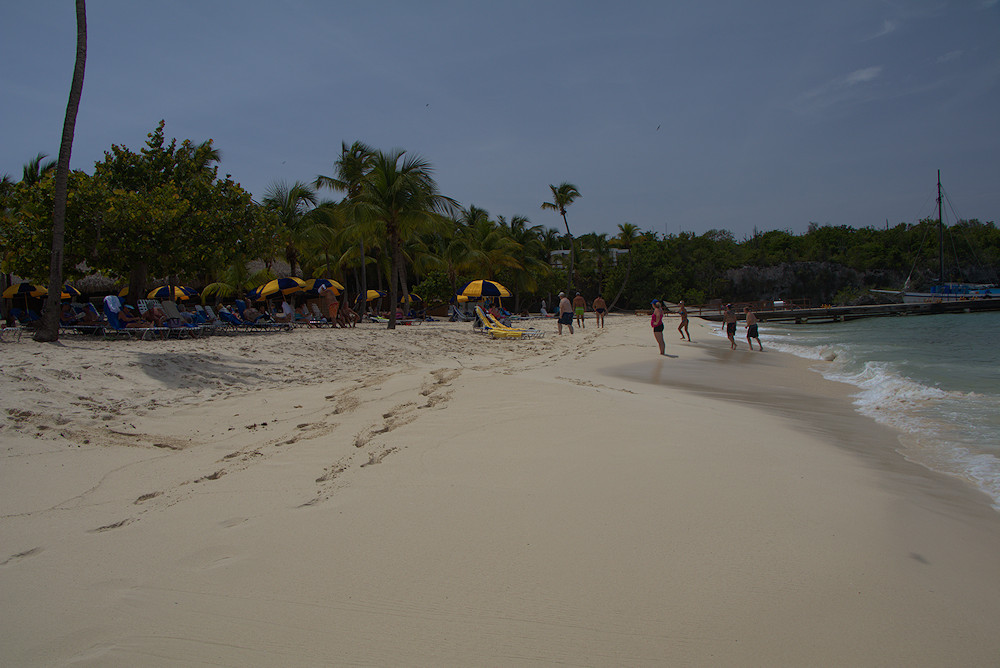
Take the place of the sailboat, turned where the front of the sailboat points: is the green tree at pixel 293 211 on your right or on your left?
on your left

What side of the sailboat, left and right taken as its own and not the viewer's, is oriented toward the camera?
left

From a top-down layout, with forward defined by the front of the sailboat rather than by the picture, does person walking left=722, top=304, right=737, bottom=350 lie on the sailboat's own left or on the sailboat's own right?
on the sailboat's own left

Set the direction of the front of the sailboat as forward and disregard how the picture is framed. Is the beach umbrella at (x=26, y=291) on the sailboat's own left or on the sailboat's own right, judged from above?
on the sailboat's own left

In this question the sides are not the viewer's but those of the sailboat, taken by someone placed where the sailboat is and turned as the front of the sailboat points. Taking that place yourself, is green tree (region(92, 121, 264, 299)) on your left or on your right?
on your left

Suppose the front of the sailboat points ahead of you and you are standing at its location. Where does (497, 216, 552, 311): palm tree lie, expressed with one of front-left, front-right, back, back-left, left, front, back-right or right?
front-left

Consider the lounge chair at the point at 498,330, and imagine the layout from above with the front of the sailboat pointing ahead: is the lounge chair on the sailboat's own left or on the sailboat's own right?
on the sailboat's own left

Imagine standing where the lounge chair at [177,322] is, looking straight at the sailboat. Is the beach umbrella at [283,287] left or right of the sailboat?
left
